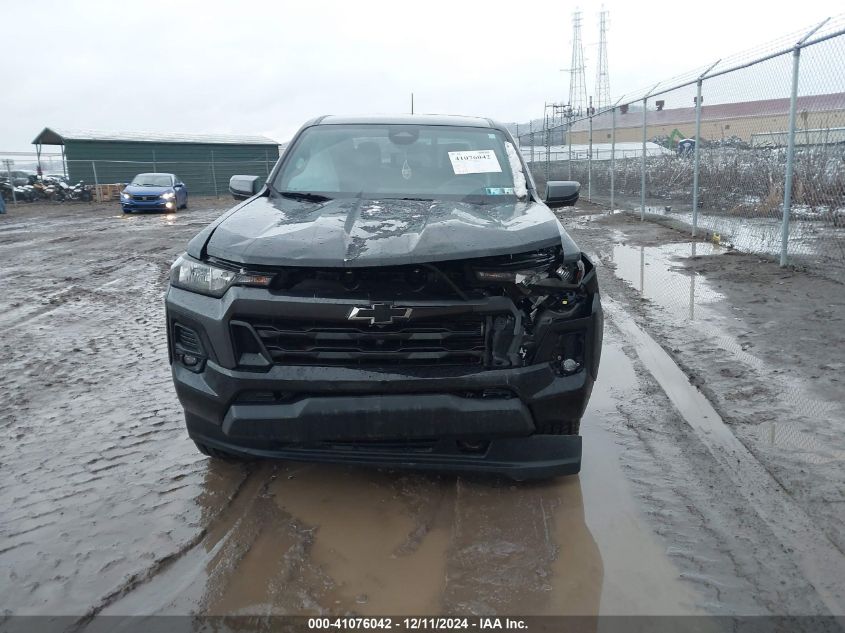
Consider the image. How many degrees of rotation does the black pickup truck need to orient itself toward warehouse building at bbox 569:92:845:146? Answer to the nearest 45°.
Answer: approximately 135° to its left

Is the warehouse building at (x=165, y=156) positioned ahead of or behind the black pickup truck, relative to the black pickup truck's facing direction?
behind

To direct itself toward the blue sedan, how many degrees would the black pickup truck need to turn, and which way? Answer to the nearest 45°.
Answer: approximately 180°

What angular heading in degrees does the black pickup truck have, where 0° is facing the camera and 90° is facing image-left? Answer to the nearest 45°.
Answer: approximately 0°

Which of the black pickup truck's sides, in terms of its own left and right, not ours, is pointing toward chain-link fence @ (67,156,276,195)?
back
